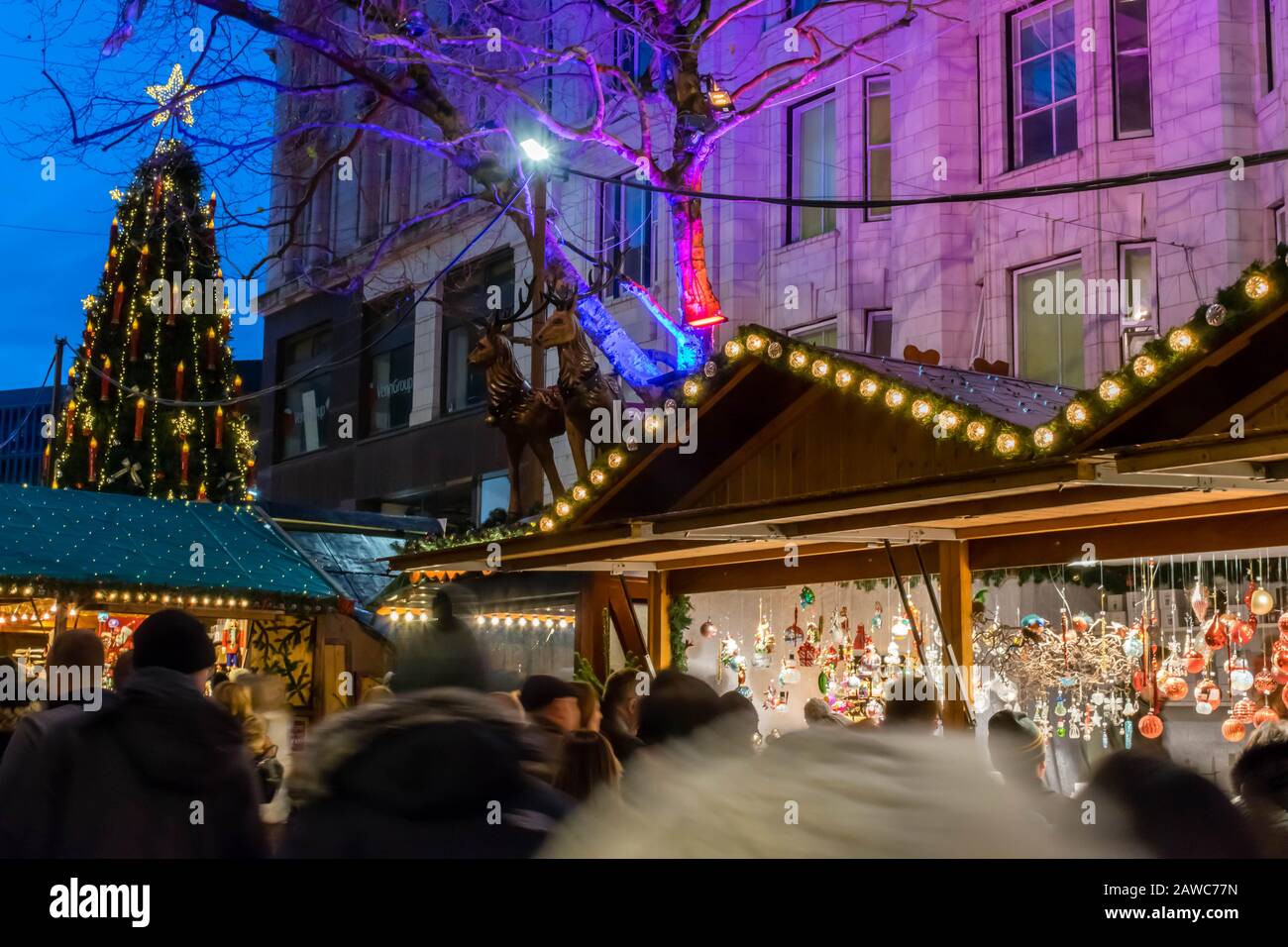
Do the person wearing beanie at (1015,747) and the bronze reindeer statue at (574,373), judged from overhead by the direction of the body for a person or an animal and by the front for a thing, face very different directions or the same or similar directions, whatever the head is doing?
very different directions

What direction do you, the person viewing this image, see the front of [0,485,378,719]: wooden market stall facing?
facing the viewer

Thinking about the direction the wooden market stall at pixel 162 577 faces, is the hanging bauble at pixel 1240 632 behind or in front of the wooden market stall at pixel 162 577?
in front

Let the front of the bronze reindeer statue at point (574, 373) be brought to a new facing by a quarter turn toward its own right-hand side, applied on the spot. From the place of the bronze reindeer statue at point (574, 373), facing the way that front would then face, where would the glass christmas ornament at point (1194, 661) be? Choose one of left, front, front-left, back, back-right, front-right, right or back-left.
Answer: back

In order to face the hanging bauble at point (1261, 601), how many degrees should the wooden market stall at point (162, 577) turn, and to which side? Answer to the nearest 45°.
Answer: approximately 45° to its left

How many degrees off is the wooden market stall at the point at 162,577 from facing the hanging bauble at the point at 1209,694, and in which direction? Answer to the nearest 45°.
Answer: approximately 45° to its left

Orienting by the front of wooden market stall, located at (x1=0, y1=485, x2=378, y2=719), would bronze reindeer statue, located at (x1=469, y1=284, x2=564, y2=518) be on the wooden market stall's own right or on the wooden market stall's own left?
on the wooden market stall's own left

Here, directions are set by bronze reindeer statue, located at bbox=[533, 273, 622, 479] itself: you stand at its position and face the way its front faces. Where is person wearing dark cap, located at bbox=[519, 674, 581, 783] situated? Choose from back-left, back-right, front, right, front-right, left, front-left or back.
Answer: front-left

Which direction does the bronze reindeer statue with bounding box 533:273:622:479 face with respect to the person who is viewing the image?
facing the viewer and to the left of the viewer

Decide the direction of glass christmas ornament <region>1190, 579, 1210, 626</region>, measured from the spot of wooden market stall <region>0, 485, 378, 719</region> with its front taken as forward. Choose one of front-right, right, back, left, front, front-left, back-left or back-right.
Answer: front-left

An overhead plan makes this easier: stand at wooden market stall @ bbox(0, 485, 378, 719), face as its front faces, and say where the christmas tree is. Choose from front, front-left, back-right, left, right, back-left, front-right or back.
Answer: back

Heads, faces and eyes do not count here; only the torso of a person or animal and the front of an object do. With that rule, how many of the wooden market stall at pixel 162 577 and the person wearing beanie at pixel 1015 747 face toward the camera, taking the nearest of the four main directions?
1

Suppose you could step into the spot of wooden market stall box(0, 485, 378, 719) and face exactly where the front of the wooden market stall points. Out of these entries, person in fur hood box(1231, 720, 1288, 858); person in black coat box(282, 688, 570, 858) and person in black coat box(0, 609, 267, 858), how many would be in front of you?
3

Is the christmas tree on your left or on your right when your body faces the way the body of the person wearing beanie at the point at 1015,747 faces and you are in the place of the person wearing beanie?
on your left

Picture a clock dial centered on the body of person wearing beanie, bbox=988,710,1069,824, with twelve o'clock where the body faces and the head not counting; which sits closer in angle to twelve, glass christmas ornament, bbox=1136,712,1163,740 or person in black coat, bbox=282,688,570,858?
the glass christmas ornament

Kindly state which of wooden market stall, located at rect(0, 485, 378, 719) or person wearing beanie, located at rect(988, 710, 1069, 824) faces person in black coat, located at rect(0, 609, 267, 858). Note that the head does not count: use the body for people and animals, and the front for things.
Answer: the wooden market stall

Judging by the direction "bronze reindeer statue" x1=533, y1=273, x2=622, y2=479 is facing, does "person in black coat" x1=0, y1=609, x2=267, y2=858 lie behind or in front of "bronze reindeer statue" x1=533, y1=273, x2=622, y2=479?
in front

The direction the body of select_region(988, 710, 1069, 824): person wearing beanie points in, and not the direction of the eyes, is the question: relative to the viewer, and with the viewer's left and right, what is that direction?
facing away from the viewer and to the right of the viewer
